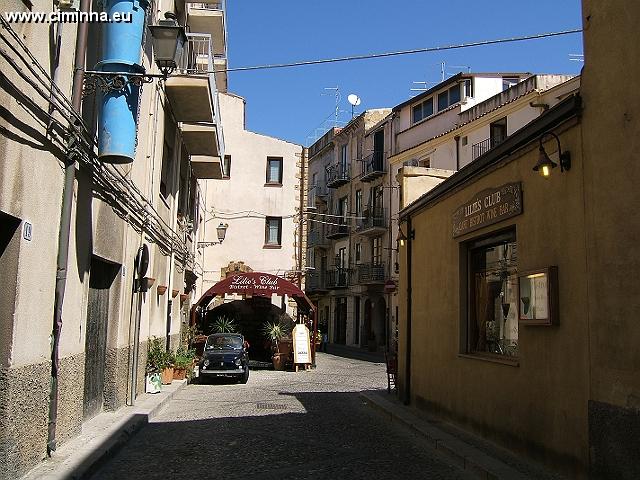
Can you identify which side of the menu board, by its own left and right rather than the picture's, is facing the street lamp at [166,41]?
front

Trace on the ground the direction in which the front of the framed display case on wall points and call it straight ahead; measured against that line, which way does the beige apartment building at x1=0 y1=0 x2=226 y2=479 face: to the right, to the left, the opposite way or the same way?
the opposite way

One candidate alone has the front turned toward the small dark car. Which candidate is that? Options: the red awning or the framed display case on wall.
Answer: the red awning

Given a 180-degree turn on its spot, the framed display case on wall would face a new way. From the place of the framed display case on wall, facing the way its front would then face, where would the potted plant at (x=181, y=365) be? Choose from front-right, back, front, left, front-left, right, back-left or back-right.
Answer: left

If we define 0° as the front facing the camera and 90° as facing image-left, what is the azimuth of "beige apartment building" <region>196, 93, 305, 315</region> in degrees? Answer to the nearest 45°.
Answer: approximately 0°

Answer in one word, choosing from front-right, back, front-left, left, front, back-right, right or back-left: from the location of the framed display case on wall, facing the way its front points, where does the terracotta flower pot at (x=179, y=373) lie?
right

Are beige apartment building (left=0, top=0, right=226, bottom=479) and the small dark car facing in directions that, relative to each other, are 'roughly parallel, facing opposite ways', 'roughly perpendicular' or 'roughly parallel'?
roughly perpendicular

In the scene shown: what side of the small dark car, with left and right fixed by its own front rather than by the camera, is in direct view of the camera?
front

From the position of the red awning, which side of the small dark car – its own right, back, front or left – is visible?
back

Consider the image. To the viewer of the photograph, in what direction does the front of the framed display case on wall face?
facing the viewer and to the left of the viewer

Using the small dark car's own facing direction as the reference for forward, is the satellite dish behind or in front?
behind

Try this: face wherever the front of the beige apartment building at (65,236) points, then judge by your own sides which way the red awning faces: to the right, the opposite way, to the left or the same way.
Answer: to the right

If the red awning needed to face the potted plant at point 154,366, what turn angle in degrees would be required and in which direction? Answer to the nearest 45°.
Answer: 0° — it already faces it

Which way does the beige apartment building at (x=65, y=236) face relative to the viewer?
to the viewer's right

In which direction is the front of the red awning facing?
toward the camera

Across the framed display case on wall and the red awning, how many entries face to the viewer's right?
0
